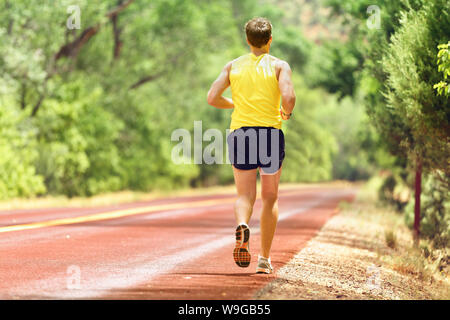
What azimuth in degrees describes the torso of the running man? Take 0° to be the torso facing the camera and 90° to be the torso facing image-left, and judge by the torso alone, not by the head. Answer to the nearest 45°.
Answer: approximately 180°

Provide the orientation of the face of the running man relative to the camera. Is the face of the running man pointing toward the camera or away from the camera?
away from the camera
